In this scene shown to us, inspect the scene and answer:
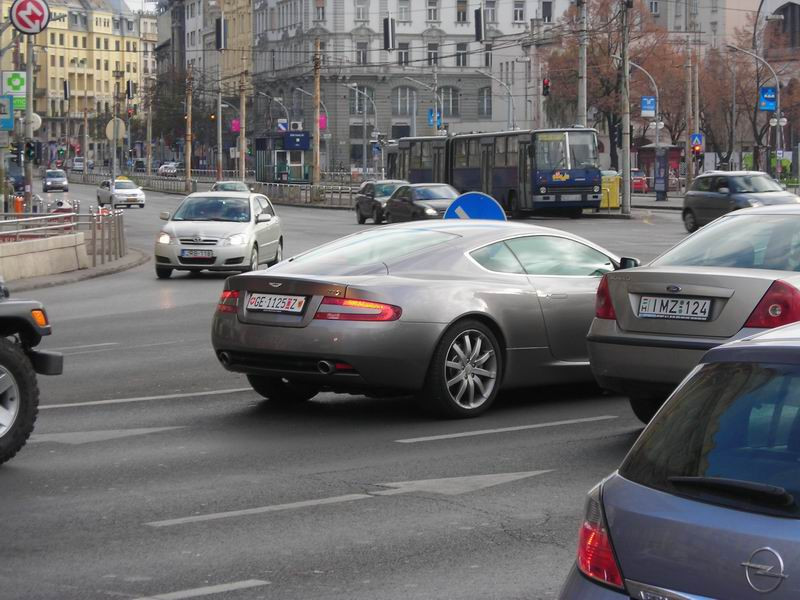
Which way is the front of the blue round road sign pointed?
toward the camera

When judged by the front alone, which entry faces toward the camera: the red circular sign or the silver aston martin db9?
the red circular sign

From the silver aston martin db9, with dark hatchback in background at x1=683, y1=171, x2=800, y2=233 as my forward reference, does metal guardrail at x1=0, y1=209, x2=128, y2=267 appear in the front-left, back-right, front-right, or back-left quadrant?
front-left

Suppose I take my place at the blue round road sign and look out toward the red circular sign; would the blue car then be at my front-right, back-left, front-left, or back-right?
back-left

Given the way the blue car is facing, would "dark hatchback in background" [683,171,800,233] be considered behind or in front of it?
in front

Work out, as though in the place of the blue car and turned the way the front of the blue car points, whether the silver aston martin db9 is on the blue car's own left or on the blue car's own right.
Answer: on the blue car's own left

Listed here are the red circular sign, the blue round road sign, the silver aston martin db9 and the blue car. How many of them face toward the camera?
2

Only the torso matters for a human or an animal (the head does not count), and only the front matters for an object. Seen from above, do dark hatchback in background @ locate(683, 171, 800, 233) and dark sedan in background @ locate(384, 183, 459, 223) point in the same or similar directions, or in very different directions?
same or similar directions

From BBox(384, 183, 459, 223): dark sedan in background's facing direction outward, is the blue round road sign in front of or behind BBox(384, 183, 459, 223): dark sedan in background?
in front

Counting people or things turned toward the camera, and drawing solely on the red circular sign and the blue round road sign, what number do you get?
2

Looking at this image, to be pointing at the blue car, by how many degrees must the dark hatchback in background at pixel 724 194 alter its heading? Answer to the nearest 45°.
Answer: approximately 45° to its right

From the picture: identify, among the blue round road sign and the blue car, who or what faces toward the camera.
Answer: the blue round road sign

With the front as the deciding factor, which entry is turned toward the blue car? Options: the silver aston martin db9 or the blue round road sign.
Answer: the blue round road sign
